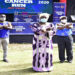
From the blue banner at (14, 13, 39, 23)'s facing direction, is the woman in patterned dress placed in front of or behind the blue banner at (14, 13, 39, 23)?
in front

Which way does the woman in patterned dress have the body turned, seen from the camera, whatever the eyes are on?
toward the camera

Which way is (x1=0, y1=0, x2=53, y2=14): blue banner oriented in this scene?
toward the camera

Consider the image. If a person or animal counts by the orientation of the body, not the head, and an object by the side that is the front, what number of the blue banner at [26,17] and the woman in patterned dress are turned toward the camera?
2

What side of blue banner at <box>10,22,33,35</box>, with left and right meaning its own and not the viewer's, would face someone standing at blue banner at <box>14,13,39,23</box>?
back

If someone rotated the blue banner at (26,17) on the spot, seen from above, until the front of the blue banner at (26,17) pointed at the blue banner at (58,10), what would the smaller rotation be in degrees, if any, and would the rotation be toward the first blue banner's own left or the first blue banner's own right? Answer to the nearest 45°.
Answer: approximately 90° to the first blue banner's own left

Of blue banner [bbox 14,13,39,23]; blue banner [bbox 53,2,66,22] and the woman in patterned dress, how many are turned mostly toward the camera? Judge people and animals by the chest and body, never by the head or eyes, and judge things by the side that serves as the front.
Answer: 3

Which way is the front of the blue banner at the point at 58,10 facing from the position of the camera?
facing the viewer

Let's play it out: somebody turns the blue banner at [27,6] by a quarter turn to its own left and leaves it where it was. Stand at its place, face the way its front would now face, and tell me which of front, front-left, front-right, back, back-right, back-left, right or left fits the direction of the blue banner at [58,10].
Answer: front

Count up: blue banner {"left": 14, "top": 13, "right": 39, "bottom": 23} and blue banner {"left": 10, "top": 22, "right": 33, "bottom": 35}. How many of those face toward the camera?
2

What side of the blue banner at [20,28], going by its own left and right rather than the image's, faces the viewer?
front
